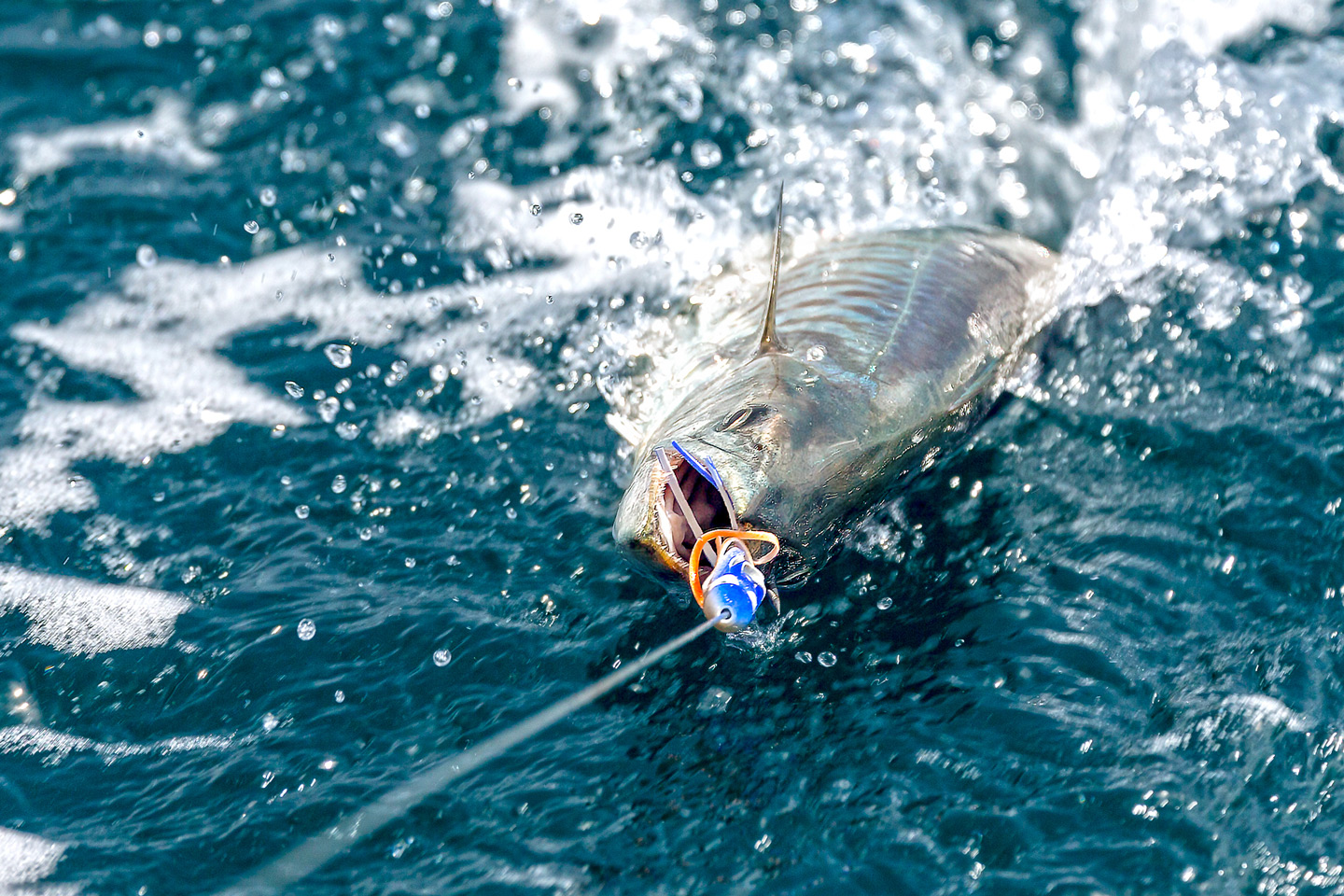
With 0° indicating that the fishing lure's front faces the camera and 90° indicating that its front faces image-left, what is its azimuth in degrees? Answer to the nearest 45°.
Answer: approximately 0°

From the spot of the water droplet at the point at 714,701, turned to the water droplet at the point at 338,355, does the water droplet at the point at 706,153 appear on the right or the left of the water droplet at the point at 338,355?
right

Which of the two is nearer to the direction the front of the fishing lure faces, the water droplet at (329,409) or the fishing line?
the fishing line

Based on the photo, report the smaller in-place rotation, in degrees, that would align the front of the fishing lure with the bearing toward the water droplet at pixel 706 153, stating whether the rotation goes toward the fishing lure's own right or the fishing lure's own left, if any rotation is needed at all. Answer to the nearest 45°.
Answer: approximately 180°

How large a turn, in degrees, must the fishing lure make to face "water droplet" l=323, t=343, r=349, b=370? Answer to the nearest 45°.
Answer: approximately 135° to its right
